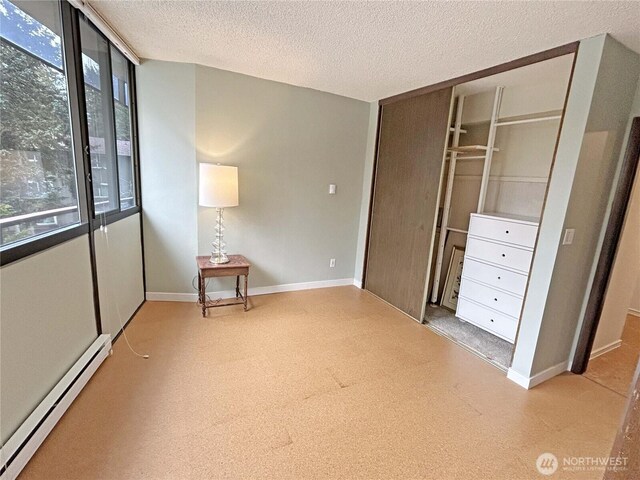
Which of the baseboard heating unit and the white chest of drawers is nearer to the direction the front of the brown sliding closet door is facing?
the baseboard heating unit

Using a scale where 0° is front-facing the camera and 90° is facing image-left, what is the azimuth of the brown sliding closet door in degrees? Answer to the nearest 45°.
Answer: approximately 45°

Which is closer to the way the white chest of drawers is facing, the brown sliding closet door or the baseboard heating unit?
the baseboard heating unit

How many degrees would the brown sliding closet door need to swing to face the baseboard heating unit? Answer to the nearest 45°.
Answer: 0° — it already faces it

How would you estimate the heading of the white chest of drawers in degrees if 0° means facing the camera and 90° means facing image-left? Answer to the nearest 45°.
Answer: approximately 45°

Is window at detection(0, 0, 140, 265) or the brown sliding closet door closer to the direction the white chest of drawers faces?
the window

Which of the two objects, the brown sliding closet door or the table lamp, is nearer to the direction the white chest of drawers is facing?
the table lamp

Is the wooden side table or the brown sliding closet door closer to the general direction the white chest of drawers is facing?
the wooden side table

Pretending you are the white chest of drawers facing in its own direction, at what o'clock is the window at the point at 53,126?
The window is roughly at 12 o'clock from the white chest of drawers.

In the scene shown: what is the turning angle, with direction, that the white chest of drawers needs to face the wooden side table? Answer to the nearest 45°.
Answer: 0° — it already faces it

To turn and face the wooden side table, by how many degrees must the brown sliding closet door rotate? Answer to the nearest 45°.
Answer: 0° — it already faces it
